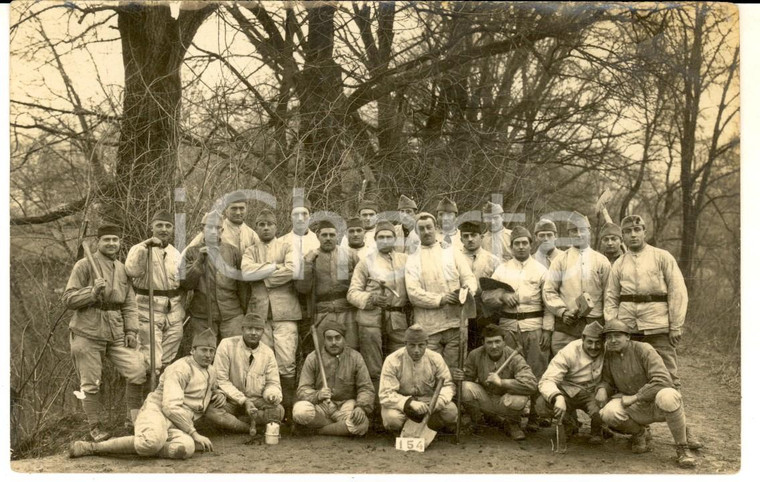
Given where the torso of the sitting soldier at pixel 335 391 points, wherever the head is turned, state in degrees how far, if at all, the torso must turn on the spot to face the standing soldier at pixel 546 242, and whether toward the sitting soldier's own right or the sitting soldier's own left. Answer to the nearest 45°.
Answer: approximately 90° to the sitting soldier's own left

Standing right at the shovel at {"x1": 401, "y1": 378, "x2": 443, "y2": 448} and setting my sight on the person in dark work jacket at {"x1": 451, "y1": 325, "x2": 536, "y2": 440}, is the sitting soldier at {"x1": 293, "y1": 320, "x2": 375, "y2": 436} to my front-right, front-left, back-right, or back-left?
back-left

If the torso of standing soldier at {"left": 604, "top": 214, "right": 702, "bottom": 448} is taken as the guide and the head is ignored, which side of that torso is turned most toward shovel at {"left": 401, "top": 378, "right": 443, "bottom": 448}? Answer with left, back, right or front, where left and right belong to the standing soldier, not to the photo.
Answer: right

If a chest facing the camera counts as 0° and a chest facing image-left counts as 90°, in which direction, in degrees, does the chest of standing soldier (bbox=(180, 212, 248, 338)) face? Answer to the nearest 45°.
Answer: approximately 0°
